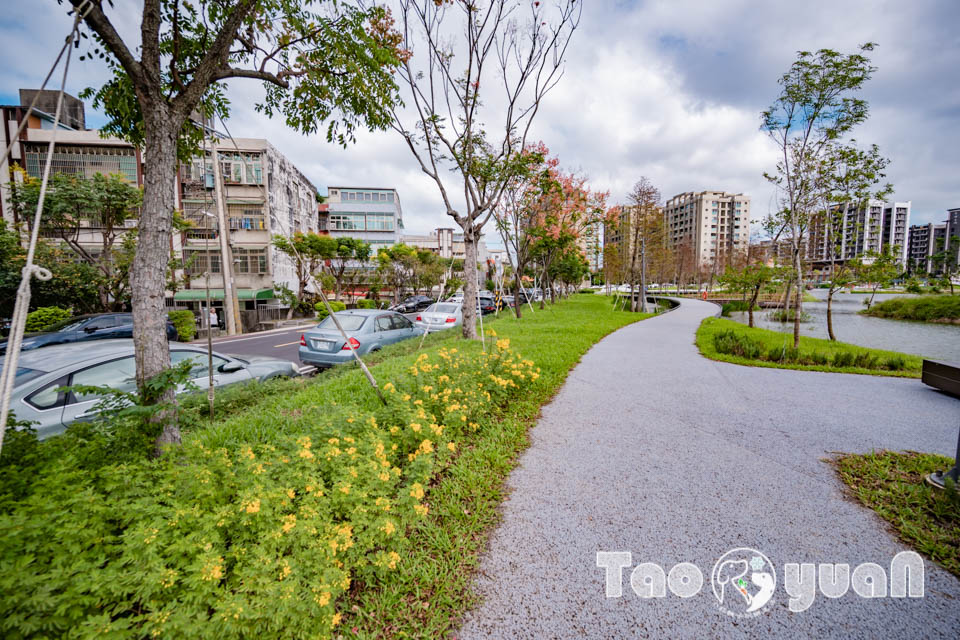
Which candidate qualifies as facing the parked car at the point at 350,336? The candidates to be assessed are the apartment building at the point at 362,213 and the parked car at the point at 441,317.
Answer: the apartment building

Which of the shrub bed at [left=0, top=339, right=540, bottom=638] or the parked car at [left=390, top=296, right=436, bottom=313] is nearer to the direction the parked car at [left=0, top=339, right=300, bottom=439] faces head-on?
the parked car

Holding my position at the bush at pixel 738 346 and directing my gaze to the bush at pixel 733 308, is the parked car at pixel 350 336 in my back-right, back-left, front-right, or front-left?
back-left

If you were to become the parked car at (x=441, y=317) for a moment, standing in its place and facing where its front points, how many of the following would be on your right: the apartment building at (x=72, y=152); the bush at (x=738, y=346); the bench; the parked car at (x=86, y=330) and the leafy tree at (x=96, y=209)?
2

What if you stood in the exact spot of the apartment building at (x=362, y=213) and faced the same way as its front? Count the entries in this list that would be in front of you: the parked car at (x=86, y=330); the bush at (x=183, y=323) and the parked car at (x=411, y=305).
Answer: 3

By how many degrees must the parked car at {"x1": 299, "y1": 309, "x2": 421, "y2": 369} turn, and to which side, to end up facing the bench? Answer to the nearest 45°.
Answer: approximately 90° to its right

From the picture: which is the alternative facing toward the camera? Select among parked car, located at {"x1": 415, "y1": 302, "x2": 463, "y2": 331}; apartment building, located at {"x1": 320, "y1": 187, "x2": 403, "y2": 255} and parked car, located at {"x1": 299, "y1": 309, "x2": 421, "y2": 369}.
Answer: the apartment building

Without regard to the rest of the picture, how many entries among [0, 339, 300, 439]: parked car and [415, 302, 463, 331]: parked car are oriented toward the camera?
0

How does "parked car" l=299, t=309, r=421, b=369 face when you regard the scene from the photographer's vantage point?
facing away from the viewer and to the right of the viewer

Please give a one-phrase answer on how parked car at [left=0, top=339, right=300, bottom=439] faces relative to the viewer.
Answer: facing away from the viewer and to the right of the viewer

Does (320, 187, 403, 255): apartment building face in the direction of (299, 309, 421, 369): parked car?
yes

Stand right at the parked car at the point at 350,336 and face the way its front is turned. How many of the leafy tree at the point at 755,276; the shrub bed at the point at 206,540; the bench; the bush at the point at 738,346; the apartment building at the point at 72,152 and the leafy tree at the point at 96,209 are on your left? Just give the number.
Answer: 2

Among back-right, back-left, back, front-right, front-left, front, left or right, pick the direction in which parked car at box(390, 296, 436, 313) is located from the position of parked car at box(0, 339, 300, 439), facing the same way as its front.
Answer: front

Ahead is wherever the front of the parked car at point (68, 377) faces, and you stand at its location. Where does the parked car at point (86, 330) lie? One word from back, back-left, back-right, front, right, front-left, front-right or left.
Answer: front-left

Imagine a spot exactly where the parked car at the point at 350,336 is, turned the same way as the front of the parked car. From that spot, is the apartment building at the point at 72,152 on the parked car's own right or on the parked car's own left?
on the parked car's own left
